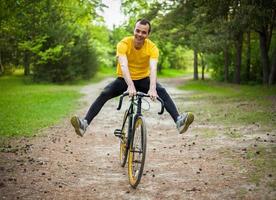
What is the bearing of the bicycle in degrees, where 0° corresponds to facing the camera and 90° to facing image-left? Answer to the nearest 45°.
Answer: approximately 0°

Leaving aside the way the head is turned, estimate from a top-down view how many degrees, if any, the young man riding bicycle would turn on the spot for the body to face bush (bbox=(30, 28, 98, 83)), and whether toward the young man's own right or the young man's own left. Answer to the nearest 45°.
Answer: approximately 180°

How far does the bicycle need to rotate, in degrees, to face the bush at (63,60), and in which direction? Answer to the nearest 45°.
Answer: approximately 180°

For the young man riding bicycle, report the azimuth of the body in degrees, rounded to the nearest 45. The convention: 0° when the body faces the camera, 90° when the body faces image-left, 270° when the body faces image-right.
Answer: approximately 0°
